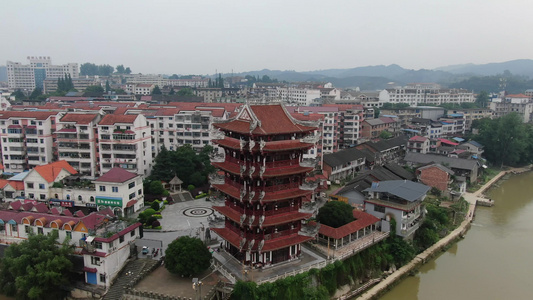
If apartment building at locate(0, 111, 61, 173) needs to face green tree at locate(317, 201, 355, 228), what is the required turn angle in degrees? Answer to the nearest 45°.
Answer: approximately 45° to its left

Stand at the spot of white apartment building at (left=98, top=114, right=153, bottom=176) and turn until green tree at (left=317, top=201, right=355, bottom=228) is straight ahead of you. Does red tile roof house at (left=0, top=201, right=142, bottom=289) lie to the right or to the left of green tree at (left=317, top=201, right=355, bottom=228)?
right

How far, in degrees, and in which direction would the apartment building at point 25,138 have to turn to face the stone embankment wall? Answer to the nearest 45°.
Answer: approximately 45° to its left

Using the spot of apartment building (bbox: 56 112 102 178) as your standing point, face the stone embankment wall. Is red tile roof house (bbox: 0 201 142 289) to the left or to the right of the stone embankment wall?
right

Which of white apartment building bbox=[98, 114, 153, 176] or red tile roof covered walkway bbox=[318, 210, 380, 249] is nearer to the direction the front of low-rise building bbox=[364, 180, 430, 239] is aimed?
the red tile roof covered walkway

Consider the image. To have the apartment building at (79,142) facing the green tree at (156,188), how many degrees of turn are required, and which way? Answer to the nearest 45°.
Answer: approximately 45° to its left

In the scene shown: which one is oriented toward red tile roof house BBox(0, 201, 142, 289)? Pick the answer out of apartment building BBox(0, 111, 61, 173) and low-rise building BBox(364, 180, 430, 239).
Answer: the apartment building

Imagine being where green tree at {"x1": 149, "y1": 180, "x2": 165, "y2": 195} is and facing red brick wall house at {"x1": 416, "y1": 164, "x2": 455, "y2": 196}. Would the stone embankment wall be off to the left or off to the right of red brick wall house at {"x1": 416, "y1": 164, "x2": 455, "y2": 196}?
right

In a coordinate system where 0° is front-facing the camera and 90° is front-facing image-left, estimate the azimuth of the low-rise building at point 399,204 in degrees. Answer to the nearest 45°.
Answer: approximately 315°

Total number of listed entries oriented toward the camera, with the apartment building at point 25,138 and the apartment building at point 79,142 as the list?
2
